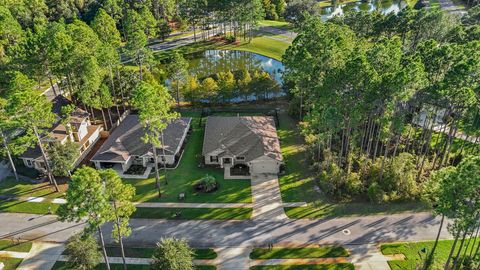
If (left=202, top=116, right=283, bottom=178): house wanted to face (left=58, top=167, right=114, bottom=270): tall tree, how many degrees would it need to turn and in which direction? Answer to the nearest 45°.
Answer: approximately 45° to its right

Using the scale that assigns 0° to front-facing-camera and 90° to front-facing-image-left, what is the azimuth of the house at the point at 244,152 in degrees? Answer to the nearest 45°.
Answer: approximately 0°

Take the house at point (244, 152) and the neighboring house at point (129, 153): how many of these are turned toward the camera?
2

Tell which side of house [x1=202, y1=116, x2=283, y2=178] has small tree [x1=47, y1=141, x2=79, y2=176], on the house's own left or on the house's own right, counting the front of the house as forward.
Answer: on the house's own right

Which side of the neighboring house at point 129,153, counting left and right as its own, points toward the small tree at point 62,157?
right

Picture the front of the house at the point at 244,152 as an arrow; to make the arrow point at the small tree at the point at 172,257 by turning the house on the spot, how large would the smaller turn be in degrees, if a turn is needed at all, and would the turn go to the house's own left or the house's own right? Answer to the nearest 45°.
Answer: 0° — it already faces it

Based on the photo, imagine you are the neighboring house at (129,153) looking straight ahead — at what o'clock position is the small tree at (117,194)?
The small tree is roughly at 12 o'clock from the neighboring house.

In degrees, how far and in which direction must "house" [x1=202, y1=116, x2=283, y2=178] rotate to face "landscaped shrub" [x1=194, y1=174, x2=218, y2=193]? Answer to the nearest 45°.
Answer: approximately 45° to its right

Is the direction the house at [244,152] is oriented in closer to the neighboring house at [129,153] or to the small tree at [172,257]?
the small tree

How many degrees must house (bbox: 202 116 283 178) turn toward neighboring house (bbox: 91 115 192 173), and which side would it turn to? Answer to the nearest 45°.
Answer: approximately 90° to its right

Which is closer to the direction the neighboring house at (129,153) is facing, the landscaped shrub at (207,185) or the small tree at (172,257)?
the small tree
